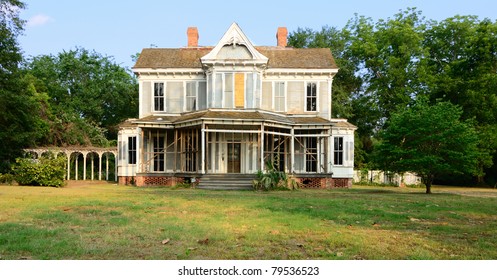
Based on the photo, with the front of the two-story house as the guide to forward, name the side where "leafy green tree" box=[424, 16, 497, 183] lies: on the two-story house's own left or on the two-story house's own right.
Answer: on the two-story house's own left

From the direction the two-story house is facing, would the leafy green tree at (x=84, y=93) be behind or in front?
behind

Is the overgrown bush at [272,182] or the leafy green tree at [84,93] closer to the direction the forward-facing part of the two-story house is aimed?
the overgrown bush

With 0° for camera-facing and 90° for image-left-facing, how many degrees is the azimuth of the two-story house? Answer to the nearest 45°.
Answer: approximately 0°

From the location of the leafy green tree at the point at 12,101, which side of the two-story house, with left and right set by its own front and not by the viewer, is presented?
right

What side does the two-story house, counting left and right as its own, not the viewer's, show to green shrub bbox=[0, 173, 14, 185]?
right

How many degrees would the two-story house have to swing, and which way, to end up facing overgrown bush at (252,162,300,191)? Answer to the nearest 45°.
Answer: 0° — it already faces it
